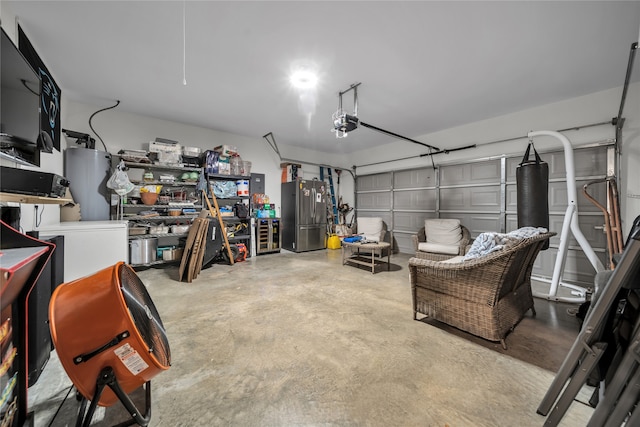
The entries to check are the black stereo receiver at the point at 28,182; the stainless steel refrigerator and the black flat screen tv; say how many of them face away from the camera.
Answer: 0

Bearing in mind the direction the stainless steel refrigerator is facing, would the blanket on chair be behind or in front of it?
in front

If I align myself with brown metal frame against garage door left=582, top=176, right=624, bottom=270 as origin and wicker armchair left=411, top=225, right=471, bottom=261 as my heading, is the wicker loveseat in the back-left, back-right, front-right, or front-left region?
front-left

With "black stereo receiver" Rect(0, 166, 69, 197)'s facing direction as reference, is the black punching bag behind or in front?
in front

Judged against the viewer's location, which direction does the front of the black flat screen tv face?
facing the viewer and to the right of the viewer

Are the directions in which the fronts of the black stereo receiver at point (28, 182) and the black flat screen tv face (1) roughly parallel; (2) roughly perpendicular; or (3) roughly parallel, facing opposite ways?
roughly parallel

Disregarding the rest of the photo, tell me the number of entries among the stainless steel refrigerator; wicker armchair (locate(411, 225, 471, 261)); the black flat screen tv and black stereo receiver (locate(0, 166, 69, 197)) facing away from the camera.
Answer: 0

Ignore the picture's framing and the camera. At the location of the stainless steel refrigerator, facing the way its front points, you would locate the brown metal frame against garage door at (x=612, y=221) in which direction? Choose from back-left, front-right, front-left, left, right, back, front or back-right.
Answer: front

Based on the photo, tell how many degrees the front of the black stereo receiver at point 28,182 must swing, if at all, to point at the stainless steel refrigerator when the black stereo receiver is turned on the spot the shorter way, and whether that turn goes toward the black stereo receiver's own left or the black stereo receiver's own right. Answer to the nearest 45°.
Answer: approximately 90° to the black stereo receiver's own left

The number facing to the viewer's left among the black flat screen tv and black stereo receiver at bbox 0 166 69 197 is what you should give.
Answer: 0

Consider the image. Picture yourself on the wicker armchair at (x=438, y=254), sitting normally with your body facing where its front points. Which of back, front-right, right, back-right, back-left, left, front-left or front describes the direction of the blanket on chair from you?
front

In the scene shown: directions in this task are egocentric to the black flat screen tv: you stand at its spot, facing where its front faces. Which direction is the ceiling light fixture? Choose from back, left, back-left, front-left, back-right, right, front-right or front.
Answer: front-left

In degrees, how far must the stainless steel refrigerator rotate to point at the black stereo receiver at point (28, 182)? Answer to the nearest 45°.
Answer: approximately 45° to its right

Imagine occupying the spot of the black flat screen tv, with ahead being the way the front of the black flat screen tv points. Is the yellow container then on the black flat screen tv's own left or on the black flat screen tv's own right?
on the black flat screen tv's own left

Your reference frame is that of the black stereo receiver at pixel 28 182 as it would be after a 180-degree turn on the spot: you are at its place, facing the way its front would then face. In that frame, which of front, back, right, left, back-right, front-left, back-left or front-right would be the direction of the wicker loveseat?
back

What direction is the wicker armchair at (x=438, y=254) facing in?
toward the camera

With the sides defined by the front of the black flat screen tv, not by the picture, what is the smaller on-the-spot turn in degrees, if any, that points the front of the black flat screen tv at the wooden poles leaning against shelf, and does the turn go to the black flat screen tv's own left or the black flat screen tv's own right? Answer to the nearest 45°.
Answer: approximately 90° to the black flat screen tv's own left

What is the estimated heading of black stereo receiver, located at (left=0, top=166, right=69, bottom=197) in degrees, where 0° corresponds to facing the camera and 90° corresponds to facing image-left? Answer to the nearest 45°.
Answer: approximately 315°
